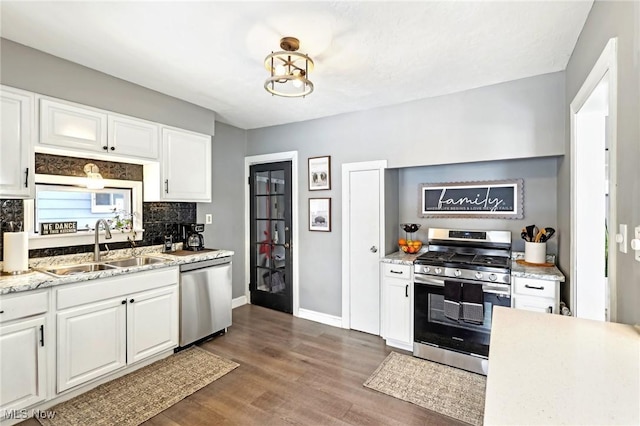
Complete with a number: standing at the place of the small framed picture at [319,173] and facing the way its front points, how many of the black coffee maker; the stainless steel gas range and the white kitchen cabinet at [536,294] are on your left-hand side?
2

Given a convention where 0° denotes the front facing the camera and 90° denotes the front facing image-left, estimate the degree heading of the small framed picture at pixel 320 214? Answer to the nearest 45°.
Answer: approximately 45°

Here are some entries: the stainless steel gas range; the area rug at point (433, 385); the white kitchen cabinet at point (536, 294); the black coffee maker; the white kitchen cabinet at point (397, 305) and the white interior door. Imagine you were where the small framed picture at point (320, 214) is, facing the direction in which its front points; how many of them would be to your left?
5

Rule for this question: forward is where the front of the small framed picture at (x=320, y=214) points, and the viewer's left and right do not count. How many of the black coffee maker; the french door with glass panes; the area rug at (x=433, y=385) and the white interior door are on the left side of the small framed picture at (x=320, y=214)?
2
